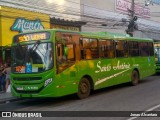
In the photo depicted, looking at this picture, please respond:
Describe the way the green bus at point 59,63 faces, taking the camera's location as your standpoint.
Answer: facing the viewer and to the left of the viewer
